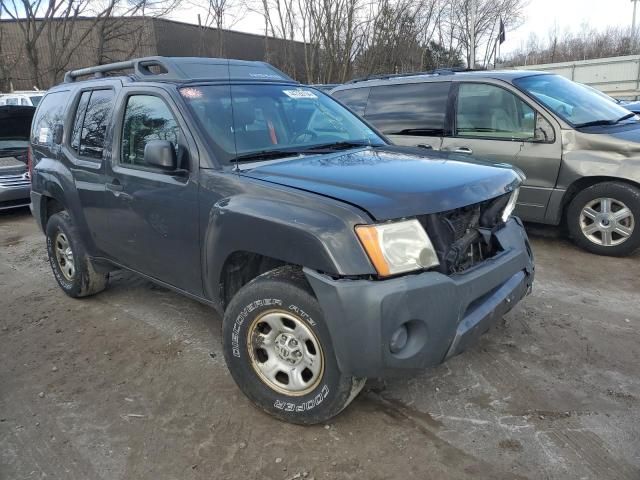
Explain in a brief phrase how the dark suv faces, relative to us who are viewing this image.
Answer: facing the viewer and to the right of the viewer

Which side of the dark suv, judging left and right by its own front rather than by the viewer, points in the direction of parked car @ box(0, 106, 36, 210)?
back

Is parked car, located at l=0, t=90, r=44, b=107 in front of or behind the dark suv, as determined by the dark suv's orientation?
behind

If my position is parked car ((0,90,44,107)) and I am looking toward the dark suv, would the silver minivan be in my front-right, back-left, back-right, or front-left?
front-left

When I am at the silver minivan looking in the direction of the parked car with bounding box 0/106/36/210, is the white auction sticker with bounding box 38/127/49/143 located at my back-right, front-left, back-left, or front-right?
front-left

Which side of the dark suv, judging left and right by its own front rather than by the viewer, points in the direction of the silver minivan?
left

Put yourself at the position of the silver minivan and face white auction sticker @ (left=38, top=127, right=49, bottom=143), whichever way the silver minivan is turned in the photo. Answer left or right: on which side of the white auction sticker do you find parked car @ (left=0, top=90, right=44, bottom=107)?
right
